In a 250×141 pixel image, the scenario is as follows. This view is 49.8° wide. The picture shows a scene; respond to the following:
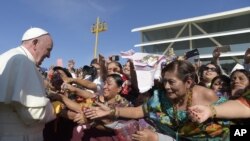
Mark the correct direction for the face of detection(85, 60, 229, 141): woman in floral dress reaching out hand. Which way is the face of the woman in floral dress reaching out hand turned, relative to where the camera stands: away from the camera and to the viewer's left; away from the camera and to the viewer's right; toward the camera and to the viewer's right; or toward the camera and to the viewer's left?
toward the camera and to the viewer's left

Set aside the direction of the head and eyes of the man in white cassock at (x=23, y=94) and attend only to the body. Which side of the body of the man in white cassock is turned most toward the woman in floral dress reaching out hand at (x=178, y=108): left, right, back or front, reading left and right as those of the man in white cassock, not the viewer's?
front

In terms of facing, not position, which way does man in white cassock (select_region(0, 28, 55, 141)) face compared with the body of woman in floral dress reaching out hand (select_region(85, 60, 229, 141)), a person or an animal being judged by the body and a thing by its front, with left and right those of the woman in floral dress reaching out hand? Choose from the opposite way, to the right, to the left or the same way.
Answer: the opposite way

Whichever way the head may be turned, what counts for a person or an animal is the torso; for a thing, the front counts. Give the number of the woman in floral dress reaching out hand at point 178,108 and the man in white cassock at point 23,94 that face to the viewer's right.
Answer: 1

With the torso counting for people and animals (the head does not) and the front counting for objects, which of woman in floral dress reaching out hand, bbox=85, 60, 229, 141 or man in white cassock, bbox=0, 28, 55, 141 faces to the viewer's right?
the man in white cassock

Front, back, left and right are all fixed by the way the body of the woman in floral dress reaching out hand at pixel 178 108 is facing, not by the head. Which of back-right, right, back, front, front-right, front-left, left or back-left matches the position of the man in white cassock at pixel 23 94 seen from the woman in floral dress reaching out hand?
front-right

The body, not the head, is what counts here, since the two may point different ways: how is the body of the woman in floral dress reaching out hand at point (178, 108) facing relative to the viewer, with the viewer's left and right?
facing the viewer and to the left of the viewer

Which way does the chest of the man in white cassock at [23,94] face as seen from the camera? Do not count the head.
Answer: to the viewer's right
